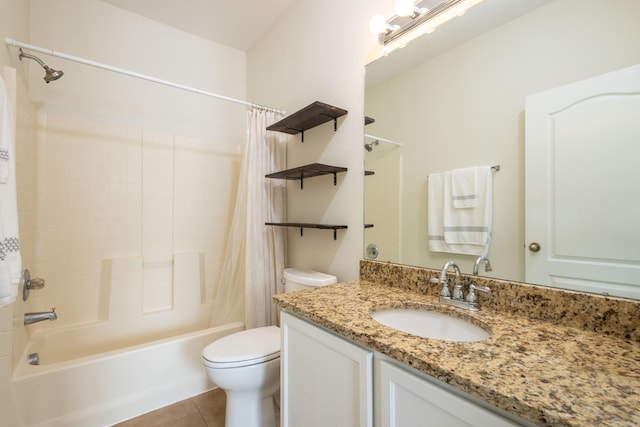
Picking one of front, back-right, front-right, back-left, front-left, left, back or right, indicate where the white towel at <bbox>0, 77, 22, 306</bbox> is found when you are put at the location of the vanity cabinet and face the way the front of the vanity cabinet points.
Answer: front-right

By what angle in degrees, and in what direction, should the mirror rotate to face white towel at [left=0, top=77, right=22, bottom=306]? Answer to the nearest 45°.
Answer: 0° — it already faces it

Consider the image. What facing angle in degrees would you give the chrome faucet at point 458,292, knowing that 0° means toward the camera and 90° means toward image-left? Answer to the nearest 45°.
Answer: approximately 45°

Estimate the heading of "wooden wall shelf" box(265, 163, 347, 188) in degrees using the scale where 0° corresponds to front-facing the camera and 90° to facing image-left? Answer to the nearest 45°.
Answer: approximately 45°

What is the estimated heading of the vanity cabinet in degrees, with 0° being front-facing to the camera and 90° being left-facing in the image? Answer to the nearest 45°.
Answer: approximately 45°
